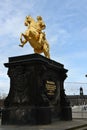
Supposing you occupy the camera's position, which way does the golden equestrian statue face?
facing the viewer and to the left of the viewer
